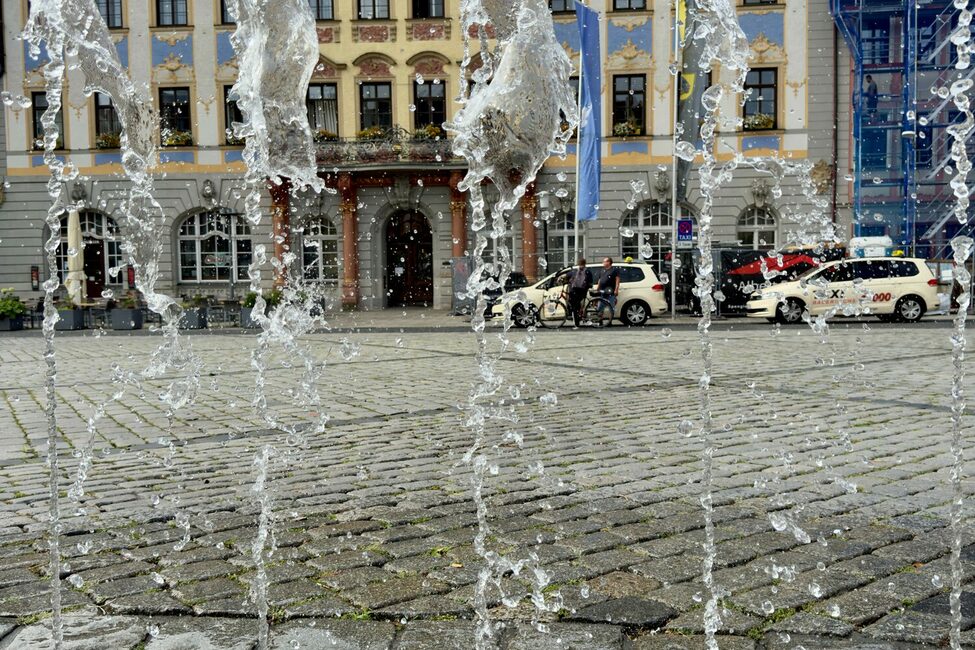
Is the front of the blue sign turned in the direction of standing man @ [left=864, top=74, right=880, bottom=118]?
no

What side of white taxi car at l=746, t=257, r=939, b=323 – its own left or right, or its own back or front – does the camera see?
left

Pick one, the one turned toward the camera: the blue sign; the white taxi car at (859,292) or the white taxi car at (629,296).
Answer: the blue sign

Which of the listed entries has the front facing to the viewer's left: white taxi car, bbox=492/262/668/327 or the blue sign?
the white taxi car

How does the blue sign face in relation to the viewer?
toward the camera

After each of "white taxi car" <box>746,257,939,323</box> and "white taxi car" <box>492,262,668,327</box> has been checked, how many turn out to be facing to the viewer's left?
2

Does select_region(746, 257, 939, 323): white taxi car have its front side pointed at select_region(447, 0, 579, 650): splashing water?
no

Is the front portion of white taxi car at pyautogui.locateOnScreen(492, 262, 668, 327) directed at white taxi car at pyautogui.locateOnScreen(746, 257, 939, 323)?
no

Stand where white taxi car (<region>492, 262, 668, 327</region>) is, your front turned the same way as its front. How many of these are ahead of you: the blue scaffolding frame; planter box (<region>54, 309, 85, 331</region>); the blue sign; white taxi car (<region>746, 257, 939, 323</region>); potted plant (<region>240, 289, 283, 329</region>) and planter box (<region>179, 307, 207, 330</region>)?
3

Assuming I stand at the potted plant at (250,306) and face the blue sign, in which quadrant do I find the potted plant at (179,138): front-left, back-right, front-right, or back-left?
back-left

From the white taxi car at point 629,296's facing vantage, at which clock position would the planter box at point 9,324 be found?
The planter box is roughly at 12 o'clock from the white taxi car.

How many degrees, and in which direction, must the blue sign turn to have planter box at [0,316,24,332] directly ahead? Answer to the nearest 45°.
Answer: approximately 90° to its right

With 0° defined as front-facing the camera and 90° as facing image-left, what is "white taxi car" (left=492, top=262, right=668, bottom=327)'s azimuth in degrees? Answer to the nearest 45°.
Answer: approximately 90°

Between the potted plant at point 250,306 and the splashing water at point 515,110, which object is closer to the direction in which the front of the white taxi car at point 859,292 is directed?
the potted plant

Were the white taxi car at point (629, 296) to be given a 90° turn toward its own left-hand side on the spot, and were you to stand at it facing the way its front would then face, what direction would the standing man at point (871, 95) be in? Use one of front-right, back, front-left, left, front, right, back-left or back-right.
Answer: back-left

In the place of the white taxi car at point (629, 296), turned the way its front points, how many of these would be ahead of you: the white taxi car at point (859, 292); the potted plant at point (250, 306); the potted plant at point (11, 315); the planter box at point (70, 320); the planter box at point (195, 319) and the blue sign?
4

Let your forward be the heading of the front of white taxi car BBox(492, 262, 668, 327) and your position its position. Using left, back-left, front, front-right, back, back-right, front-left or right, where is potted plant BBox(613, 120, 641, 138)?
right

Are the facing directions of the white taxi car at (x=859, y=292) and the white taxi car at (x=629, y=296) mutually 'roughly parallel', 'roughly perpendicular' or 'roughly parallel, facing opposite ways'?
roughly parallel

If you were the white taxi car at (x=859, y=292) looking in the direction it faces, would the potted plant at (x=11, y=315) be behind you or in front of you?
in front

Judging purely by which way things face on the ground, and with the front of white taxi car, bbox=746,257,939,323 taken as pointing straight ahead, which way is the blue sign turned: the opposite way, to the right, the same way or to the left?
to the left
